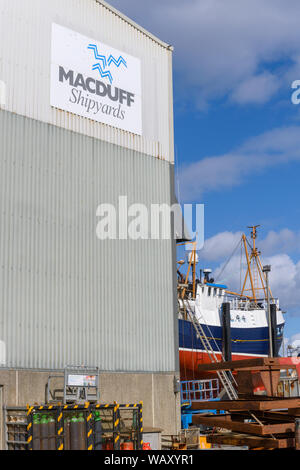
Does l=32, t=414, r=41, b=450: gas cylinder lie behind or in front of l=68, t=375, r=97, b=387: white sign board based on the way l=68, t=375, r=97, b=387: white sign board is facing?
in front

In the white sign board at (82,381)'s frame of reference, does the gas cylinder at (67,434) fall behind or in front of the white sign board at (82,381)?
in front

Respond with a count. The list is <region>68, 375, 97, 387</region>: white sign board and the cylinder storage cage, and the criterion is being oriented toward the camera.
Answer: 2

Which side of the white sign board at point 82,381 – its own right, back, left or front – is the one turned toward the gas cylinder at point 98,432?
front

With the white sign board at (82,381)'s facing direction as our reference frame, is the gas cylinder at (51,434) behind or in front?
in front

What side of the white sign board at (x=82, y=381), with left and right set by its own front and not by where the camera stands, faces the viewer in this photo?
front

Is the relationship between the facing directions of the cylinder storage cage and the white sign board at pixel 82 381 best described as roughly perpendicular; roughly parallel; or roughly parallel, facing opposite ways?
roughly parallel

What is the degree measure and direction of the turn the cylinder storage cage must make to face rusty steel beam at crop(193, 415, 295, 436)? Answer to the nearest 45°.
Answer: approximately 45° to its left

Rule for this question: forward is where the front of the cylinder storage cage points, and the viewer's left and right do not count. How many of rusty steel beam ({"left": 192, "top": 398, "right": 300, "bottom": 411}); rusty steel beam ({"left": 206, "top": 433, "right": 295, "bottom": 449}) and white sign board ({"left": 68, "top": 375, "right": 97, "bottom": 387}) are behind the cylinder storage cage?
1

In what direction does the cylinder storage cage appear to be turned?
toward the camera

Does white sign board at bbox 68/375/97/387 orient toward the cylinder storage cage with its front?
yes

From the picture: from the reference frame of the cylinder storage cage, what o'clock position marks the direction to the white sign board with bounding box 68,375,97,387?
The white sign board is roughly at 6 o'clock from the cylinder storage cage.

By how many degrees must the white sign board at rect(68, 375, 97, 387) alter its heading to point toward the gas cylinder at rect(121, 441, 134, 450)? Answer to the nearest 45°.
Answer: approximately 45° to its left
